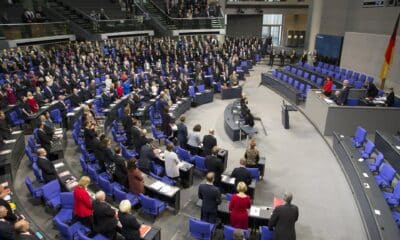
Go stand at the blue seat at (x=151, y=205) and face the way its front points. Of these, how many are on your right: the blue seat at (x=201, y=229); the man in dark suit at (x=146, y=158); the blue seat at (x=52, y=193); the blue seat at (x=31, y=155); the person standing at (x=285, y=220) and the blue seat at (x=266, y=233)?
3

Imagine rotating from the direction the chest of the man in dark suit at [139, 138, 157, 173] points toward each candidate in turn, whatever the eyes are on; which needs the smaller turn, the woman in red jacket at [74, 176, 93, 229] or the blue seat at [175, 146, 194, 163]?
the blue seat

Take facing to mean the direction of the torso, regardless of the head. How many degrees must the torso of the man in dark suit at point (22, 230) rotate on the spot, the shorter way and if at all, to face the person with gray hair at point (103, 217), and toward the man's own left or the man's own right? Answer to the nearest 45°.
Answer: approximately 45° to the man's own right

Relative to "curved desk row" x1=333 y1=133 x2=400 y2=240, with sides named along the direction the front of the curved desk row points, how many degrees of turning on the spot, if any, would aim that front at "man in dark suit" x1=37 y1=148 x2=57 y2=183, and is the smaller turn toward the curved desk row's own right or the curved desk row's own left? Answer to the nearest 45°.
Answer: approximately 45° to the curved desk row's own left

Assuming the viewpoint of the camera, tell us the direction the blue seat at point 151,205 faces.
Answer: facing away from the viewer and to the right of the viewer

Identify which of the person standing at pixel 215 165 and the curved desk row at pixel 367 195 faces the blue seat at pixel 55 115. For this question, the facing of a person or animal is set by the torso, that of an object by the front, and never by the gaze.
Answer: the curved desk row

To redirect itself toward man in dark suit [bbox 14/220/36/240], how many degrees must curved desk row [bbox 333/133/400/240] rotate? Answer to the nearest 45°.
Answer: approximately 45° to its left

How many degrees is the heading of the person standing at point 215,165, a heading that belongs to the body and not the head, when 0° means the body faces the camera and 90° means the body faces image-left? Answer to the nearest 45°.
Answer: approximately 225°

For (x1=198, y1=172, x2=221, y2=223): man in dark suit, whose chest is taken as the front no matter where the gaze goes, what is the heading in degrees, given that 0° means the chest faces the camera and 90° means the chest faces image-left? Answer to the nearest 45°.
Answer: approximately 180°

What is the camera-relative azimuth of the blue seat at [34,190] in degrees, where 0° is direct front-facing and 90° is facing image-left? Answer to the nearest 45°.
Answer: approximately 270°

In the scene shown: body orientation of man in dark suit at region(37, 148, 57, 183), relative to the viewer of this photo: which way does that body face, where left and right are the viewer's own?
facing to the right of the viewer

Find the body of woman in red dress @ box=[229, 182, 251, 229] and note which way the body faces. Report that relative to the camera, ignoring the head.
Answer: away from the camera

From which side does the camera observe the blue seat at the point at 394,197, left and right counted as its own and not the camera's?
left

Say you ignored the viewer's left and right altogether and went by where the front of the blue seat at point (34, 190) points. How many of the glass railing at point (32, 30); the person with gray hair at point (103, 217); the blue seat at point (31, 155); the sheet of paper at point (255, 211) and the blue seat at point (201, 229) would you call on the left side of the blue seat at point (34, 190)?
2

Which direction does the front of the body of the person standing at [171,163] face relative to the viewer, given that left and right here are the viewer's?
facing away from the viewer and to the right of the viewer
